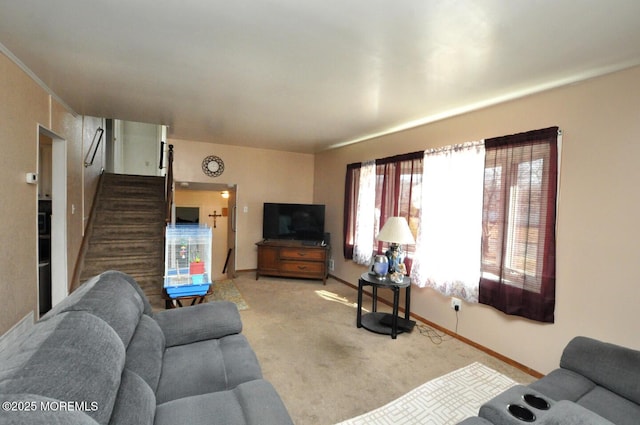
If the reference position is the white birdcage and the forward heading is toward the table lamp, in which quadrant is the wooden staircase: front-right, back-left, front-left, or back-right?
back-left

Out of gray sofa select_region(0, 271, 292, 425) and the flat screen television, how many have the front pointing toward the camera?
1

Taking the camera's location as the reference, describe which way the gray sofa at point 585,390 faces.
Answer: facing away from the viewer and to the left of the viewer

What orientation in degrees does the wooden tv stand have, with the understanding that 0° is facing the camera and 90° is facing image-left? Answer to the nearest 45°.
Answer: approximately 0°

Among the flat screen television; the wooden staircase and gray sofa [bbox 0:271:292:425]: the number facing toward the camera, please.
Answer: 2

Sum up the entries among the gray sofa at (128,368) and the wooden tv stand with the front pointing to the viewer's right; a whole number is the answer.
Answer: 1

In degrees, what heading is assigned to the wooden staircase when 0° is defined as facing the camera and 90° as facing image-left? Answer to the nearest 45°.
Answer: approximately 0°

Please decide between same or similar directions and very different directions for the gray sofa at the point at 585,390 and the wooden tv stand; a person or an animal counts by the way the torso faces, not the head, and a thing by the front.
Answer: very different directions

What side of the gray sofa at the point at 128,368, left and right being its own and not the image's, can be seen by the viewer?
right
